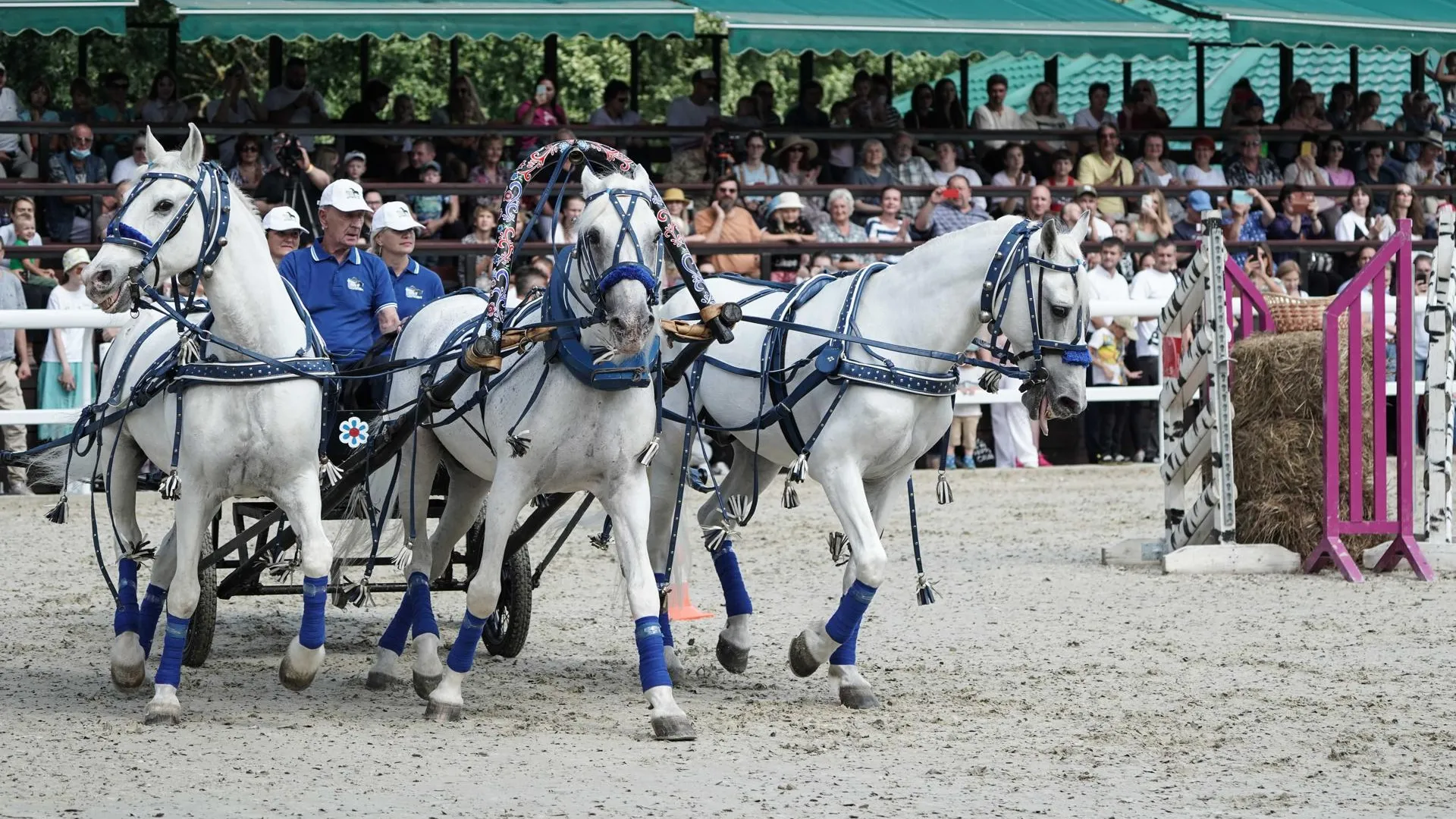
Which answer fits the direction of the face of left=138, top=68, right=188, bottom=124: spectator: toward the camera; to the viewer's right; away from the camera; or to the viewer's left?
toward the camera

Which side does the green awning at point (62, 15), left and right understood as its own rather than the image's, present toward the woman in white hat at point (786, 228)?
left

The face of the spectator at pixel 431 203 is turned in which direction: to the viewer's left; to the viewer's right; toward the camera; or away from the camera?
toward the camera

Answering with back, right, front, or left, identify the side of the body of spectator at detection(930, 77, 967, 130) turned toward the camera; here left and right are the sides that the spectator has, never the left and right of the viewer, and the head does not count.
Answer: front

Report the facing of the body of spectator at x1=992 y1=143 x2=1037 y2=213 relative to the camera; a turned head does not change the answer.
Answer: toward the camera

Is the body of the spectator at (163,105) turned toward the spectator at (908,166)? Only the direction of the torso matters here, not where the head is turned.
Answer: no

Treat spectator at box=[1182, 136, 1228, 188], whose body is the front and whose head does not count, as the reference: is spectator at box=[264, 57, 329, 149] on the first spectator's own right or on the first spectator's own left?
on the first spectator's own right

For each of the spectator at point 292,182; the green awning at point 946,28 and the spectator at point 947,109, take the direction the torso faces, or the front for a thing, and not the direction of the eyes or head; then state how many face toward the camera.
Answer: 3

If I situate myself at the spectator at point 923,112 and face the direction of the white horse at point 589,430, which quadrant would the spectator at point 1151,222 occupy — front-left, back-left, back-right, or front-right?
front-left

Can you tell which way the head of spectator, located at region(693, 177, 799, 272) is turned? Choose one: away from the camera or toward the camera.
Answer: toward the camera

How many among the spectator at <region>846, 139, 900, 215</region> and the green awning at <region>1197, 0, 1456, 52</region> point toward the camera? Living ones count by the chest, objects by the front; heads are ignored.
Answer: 2

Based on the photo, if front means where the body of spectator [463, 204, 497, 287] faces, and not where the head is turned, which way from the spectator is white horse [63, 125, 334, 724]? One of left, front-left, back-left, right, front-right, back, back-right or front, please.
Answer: front

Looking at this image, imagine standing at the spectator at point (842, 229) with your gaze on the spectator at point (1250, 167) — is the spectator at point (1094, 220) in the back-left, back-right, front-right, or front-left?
front-right

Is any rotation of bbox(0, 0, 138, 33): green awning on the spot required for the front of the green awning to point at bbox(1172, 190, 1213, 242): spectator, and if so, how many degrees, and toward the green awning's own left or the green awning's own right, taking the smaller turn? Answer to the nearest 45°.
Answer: approximately 90° to the green awning's own left

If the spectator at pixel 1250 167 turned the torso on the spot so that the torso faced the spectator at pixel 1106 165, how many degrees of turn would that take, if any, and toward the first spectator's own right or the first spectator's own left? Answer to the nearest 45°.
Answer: approximately 45° to the first spectator's own right

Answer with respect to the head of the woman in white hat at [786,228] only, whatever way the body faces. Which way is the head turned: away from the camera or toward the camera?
toward the camera

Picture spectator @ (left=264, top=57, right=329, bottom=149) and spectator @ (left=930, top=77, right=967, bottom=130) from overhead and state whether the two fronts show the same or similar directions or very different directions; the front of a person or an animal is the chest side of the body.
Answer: same or similar directions

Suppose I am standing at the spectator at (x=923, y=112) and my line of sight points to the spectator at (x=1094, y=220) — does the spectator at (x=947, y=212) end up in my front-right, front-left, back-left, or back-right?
front-right

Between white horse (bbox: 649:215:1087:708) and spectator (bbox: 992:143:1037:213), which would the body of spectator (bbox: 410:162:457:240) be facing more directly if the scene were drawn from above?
the white horse
